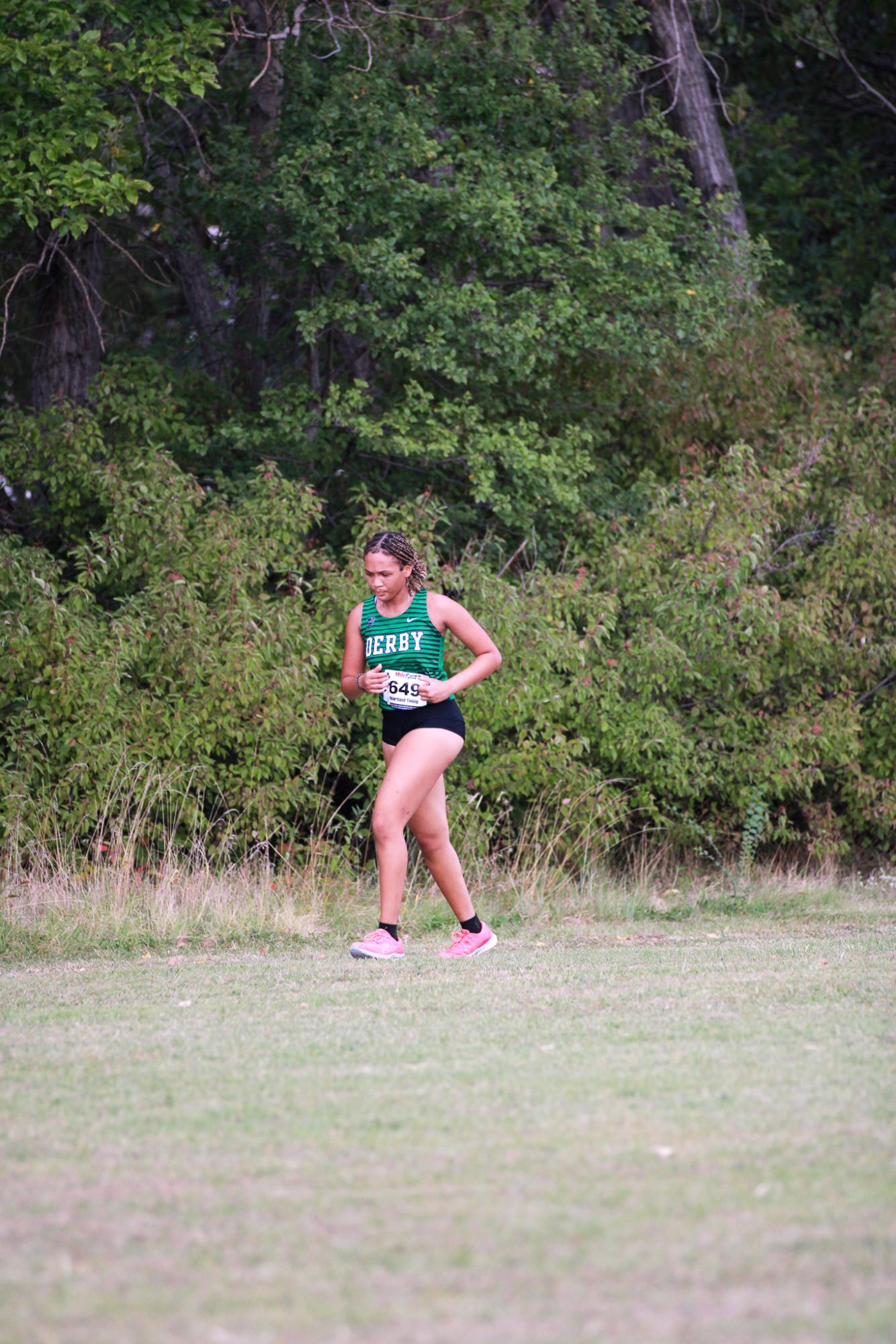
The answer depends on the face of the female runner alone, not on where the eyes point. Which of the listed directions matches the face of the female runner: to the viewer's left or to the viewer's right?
to the viewer's left

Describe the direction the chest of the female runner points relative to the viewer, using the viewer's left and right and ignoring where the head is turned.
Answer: facing the viewer and to the left of the viewer
